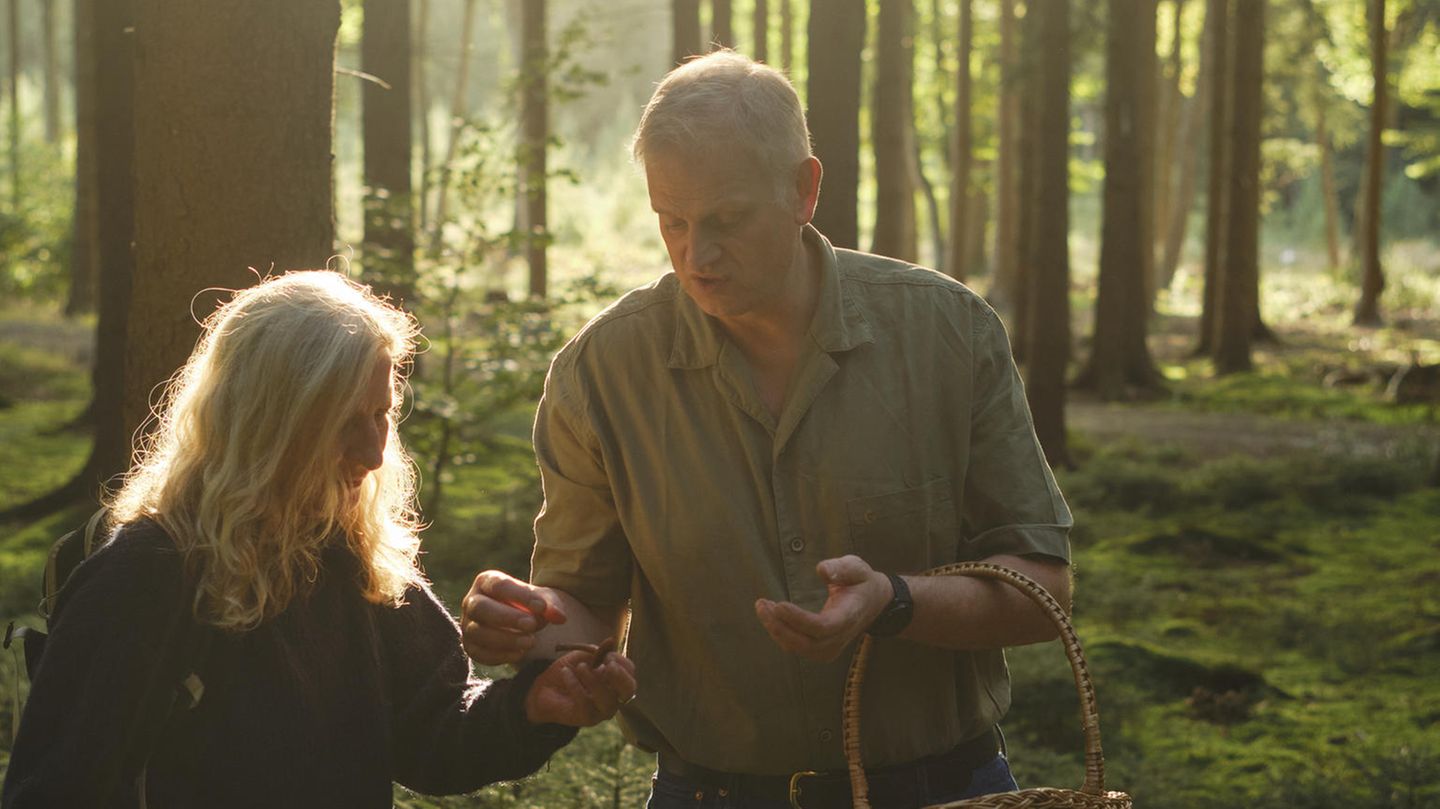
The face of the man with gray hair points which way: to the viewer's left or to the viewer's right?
to the viewer's left

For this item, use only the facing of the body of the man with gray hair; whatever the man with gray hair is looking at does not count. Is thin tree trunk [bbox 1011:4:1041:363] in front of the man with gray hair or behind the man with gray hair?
behind

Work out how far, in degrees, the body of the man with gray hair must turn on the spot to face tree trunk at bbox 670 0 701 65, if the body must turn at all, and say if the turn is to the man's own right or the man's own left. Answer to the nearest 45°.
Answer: approximately 180°

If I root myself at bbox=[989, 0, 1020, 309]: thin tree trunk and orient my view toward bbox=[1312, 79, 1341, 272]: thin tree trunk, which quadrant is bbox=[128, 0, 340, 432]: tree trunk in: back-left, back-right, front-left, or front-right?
back-right

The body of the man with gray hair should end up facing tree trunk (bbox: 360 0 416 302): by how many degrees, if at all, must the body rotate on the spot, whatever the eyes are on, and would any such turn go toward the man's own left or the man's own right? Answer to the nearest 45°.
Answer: approximately 180°

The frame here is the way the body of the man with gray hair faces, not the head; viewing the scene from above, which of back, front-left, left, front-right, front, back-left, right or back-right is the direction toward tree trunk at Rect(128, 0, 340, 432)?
back-right

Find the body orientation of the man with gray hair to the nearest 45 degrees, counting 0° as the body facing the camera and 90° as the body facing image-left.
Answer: approximately 0°

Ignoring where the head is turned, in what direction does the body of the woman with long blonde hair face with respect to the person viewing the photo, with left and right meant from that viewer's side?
facing the viewer and to the right of the viewer

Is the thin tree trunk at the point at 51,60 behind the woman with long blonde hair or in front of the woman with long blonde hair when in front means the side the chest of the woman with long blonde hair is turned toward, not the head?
behind

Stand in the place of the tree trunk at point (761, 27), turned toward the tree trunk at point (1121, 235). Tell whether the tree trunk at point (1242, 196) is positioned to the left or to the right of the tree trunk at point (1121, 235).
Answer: left

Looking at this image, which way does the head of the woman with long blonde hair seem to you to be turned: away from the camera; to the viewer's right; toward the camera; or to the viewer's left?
to the viewer's right

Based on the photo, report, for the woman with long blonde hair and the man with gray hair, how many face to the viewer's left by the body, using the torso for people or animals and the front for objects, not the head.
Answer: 0
